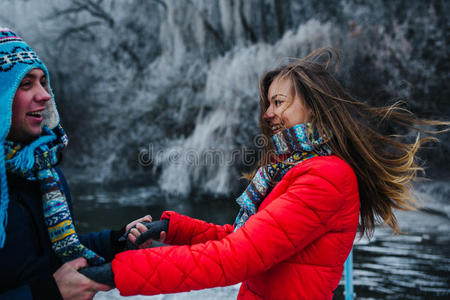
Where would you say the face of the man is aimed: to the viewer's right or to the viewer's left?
to the viewer's right

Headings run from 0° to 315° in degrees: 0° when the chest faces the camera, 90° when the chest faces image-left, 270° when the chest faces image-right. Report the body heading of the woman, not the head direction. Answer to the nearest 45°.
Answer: approximately 90°
